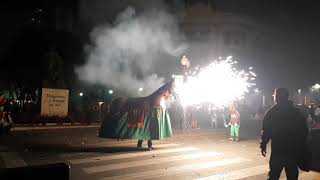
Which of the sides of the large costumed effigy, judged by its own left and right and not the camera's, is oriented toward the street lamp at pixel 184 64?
left

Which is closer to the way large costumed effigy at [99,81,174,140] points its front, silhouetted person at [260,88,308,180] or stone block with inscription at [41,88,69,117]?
the silhouetted person

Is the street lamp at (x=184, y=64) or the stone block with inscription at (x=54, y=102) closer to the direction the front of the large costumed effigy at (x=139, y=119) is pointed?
the street lamp

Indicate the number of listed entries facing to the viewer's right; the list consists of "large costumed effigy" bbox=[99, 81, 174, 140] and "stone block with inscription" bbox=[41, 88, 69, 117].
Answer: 1

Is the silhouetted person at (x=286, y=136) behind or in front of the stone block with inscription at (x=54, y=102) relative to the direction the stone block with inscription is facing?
in front

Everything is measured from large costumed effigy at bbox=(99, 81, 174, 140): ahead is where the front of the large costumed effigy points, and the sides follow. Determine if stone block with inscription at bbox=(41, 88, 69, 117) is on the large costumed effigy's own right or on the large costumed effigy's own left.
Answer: on the large costumed effigy's own left

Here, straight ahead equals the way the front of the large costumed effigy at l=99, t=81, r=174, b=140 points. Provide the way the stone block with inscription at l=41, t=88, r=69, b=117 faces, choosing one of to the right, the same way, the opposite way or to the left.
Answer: to the right

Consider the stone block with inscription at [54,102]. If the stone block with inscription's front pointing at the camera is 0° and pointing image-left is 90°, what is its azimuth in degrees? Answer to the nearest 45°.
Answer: approximately 0°

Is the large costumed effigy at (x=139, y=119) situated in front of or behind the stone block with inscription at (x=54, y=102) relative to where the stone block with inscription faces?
in front

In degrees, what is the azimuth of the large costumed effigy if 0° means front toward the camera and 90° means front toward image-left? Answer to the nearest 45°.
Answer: approximately 270°
